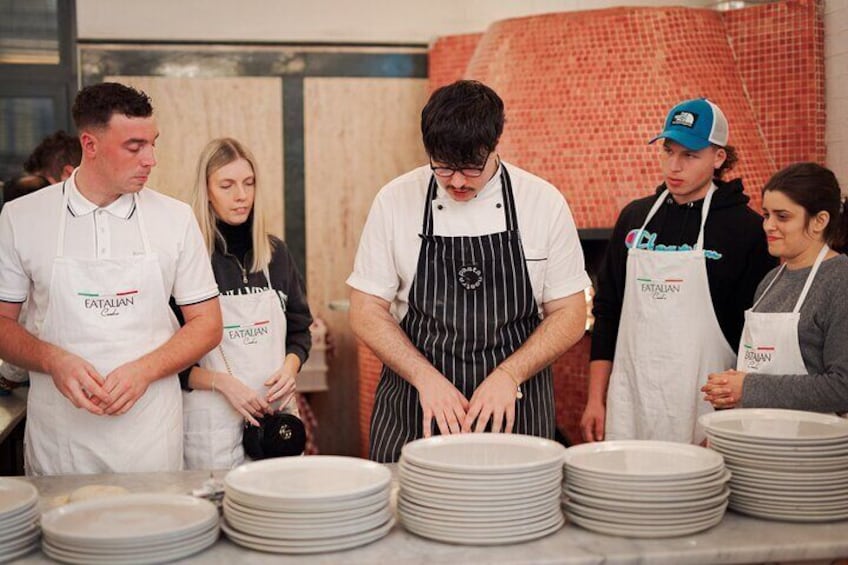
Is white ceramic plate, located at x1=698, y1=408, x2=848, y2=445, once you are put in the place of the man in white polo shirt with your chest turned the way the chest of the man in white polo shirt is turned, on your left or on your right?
on your left

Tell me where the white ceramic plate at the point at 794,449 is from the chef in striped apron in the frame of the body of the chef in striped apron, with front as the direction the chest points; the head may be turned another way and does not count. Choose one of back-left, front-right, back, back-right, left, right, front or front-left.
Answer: front-left

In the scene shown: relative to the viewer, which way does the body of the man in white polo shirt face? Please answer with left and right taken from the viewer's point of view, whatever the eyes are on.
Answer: facing the viewer

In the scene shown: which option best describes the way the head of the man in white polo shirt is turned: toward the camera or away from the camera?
toward the camera

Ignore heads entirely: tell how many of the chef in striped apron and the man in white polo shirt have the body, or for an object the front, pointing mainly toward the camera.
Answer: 2

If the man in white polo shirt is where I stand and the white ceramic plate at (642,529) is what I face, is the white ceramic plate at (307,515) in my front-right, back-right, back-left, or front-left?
front-right

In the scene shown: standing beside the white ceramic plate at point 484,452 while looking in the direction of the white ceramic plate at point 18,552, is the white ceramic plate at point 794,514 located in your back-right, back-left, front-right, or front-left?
back-left

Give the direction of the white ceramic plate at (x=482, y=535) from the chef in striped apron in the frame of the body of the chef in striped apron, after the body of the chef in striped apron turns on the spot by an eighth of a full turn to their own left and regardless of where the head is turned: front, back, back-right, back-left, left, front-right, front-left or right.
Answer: front-right

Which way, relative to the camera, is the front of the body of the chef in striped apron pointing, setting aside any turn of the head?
toward the camera

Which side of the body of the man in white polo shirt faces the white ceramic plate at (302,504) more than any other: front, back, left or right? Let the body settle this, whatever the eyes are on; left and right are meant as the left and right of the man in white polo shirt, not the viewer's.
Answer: front

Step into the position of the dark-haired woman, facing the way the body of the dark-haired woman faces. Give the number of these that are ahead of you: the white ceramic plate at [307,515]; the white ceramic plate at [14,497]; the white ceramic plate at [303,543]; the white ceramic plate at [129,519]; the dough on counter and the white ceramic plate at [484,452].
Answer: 6

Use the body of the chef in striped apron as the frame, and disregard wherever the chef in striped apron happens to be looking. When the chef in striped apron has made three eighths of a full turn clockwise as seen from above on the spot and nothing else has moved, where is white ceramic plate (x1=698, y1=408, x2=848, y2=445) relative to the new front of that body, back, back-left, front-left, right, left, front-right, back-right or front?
back

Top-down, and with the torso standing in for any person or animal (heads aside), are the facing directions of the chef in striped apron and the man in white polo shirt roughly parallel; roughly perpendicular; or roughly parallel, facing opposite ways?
roughly parallel

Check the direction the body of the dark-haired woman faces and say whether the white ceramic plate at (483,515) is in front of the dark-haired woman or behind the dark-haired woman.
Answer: in front

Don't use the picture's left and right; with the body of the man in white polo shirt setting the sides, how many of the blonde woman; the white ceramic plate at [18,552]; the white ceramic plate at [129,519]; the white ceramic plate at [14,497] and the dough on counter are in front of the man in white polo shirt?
4

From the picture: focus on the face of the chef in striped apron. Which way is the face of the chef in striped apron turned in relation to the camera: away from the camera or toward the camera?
toward the camera
